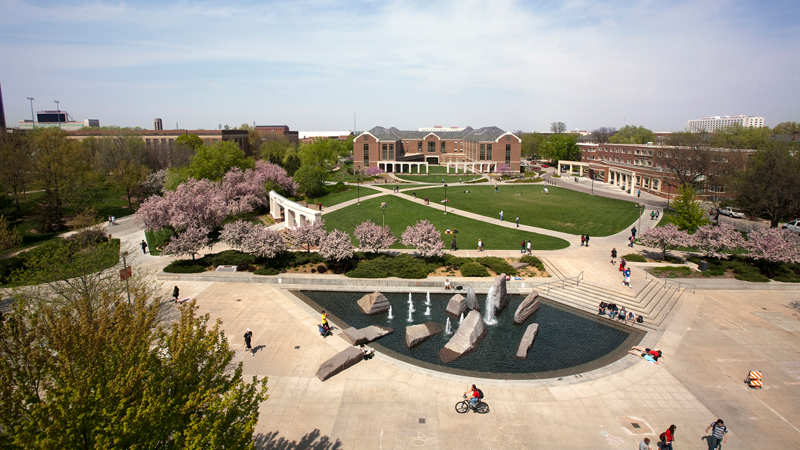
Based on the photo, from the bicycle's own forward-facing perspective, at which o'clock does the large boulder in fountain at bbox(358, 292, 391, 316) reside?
The large boulder in fountain is roughly at 2 o'clock from the bicycle.

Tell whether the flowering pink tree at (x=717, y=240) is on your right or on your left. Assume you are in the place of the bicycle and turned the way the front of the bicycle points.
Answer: on your right

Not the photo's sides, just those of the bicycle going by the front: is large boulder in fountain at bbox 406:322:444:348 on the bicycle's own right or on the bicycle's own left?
on the bicycle's own right

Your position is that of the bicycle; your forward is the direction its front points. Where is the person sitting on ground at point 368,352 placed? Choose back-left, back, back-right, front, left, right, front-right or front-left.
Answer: front-right

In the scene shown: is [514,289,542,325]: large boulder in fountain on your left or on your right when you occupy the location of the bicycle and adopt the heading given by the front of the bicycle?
on your right

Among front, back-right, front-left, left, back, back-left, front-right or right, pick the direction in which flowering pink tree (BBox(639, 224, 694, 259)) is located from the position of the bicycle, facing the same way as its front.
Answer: back-right

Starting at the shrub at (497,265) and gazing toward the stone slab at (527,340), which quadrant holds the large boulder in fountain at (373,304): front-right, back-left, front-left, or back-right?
front-right

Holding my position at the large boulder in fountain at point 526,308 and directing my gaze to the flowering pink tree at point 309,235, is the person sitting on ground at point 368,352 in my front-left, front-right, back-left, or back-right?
front-left

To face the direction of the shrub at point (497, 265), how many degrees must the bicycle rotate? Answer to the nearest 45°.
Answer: approximately 90° to its right
